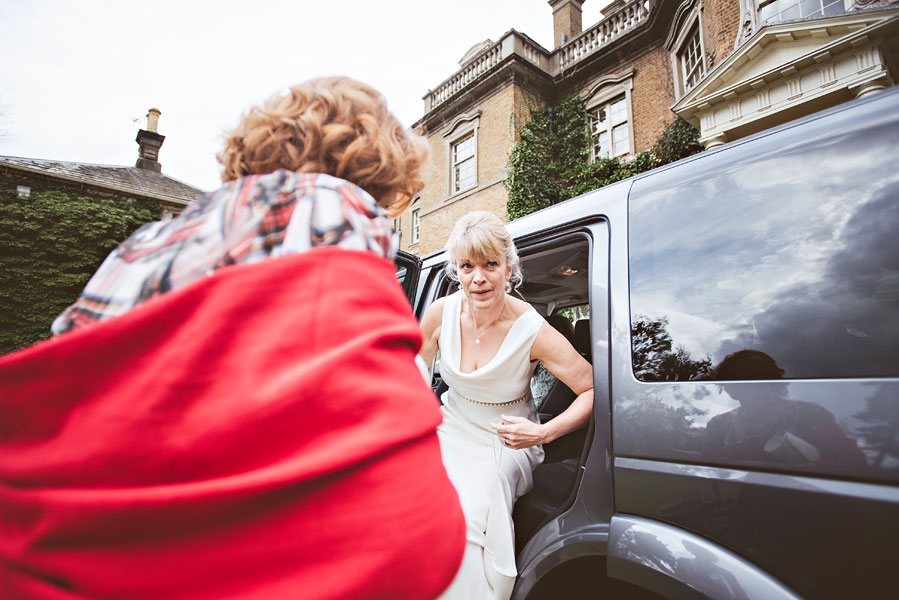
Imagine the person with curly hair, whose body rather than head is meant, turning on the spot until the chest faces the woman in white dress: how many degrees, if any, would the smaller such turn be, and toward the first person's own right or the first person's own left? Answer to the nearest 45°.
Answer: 0° — they already face them

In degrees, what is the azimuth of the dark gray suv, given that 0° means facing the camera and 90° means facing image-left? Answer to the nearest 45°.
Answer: approximately 135°

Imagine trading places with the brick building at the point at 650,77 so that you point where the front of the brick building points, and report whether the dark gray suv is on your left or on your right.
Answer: on your left

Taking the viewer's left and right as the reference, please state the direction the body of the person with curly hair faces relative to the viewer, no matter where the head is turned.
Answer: facing away from the viewer and to the right of the viewer

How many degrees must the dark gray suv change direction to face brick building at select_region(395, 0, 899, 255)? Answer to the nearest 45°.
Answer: approximately 45° to its right

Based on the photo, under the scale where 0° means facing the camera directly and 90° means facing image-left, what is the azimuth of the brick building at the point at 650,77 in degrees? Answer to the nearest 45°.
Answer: approximately 45°

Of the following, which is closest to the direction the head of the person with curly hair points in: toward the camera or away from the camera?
away from the camera

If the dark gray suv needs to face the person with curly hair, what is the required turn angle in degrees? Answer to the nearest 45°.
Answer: approximately 90° to its left
